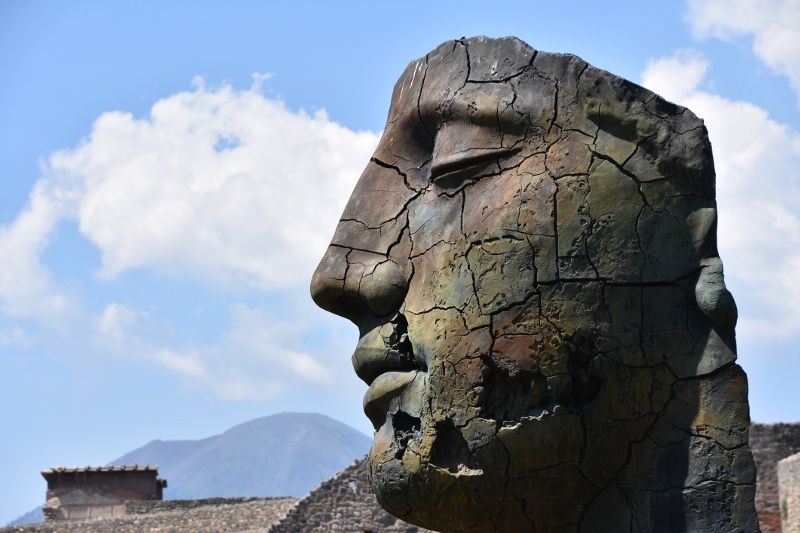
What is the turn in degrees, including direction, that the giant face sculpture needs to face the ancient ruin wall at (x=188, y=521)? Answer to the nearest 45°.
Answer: approximately 90° to its right

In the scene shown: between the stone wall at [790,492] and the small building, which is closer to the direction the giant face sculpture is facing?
the small building

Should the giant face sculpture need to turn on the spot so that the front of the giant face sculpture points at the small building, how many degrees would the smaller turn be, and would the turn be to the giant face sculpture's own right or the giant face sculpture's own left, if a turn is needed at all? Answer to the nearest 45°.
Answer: approximately 45° to the giant face sculpture's own right

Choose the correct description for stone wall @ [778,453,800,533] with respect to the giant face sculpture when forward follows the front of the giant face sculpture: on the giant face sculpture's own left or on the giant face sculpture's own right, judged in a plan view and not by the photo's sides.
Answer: on the giant face sculpture's own right

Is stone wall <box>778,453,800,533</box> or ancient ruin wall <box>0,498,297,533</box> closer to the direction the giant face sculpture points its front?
the ancient ruin wall

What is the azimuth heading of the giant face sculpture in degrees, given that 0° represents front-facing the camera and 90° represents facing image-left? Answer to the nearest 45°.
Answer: approximately 90°

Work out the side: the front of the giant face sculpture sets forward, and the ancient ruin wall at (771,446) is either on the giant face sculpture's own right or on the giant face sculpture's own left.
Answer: on the giant face sculpture's own right

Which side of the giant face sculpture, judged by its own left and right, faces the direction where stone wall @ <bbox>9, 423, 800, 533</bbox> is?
right
